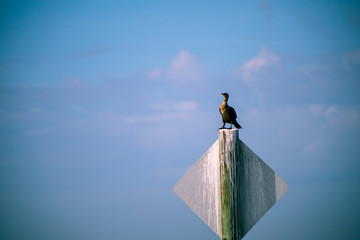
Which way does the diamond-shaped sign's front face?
away from the camera
